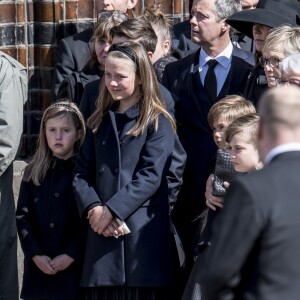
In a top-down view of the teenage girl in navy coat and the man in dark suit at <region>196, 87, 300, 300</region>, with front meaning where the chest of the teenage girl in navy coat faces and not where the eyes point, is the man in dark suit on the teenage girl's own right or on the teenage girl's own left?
on the teenage girl's own left

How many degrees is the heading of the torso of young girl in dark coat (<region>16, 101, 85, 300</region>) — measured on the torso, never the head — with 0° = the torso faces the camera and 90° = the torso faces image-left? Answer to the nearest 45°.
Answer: approximately 0°

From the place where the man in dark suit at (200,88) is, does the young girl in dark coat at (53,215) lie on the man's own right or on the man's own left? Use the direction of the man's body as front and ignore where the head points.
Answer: on the man's own right

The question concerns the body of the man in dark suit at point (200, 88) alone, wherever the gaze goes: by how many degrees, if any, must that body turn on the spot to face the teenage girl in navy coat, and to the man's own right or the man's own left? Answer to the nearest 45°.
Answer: approximately 45° to the man's own right

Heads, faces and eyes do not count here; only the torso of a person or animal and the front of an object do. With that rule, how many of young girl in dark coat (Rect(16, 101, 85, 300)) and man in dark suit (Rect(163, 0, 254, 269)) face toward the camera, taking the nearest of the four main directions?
2

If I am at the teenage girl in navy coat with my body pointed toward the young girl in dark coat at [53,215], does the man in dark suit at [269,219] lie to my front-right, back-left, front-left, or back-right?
back-left

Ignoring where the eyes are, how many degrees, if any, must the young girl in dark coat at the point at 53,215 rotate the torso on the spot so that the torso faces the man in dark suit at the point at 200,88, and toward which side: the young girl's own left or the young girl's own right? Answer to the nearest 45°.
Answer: approximately 90° to the young girl's own left
